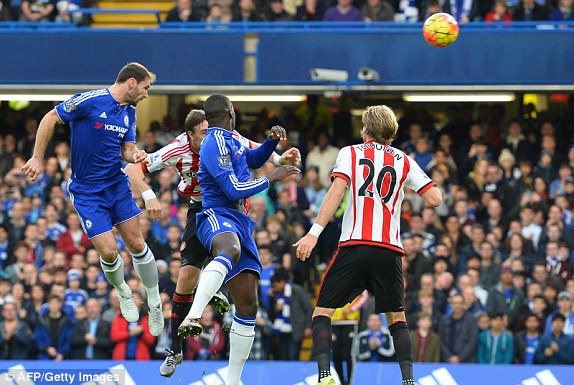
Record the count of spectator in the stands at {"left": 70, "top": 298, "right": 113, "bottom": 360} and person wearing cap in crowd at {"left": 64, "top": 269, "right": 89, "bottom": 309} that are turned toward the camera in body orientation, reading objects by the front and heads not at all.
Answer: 2

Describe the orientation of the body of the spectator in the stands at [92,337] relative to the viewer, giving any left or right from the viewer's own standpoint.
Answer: facing the viewer

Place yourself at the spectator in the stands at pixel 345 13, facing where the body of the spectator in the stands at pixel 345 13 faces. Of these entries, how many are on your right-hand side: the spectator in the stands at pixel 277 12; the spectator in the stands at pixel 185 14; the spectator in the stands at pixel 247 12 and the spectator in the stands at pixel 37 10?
4

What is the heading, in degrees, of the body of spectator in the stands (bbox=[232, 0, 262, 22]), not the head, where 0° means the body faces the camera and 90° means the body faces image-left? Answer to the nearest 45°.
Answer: approximately 0°

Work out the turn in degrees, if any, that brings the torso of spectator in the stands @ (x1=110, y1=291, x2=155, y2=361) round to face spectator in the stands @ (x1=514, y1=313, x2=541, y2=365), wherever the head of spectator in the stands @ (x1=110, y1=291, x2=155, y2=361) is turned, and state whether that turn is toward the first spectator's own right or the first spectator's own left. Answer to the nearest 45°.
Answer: approximately 90° to the first spectator's own left

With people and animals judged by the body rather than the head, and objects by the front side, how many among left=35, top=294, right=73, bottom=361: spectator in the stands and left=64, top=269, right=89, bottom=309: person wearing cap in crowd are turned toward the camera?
2

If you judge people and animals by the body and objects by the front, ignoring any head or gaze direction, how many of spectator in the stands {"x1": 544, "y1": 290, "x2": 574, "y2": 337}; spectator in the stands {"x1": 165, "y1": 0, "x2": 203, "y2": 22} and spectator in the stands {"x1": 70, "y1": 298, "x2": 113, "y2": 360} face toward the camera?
3

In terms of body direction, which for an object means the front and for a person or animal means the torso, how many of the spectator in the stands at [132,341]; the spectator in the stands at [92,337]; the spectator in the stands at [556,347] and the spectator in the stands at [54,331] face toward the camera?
4

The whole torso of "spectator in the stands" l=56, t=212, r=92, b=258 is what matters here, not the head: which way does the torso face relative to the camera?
toward the camera

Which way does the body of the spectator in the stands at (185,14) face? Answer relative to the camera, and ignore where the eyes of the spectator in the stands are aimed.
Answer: toward the camera

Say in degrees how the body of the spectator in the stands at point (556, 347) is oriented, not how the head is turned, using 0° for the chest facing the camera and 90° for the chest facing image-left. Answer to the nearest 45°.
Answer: approximately 0°
